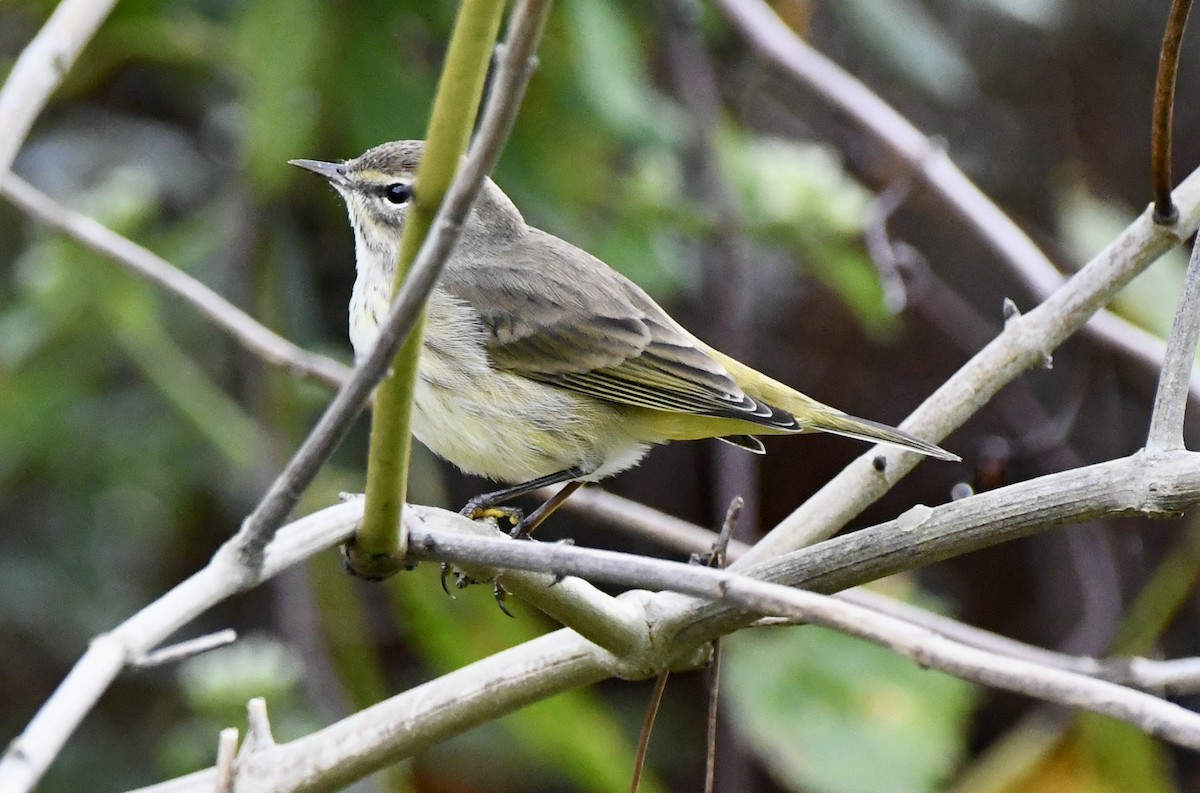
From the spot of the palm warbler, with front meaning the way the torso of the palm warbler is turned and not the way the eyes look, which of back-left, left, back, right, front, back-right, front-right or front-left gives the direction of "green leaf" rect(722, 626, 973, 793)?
back-right

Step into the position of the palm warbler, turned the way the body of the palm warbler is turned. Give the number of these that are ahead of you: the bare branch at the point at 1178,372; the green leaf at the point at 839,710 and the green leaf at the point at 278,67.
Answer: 1

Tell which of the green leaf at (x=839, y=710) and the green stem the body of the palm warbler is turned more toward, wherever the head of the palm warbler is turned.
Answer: the green stem

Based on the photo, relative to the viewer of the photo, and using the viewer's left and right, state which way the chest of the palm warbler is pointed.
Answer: facing to the left of the viewer

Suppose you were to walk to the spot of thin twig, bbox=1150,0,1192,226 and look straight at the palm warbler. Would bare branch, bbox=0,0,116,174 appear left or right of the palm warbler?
right

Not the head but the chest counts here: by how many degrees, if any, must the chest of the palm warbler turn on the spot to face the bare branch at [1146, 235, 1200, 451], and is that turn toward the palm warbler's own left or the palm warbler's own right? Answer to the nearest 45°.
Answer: approximately 135° to the palm warbler's own left

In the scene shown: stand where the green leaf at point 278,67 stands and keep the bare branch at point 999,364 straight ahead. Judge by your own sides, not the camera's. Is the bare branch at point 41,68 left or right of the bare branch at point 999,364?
right

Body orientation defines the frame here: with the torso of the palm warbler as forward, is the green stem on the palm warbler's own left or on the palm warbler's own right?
on the palm warbler's own left

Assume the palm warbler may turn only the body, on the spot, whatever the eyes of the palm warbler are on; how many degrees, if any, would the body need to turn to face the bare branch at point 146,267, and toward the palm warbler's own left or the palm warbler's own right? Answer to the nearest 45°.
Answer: approximately 45° to the palm warbler's own left
